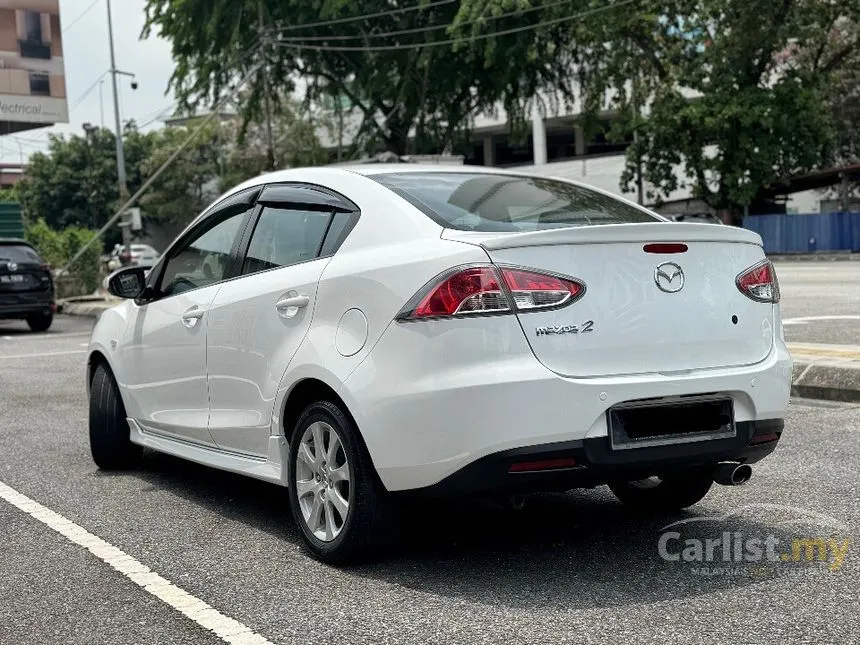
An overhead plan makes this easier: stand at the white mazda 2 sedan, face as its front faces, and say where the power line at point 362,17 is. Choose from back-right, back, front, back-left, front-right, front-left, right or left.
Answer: front-right

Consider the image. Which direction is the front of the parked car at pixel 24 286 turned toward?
away from the camera

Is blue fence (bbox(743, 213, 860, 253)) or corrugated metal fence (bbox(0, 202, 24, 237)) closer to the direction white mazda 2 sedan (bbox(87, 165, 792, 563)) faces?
the corrugated metal fence

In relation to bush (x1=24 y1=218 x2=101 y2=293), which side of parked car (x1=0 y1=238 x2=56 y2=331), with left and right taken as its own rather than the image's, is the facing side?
front

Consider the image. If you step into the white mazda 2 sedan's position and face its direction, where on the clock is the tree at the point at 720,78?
The tree is roughly at 2 o'clock from the white mazda 2 sedan.

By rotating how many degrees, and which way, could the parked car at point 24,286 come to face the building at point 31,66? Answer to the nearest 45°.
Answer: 0° — it already faces it

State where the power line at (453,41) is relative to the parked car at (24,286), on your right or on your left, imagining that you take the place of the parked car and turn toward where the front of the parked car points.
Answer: on your right

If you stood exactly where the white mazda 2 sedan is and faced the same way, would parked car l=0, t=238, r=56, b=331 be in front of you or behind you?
in front

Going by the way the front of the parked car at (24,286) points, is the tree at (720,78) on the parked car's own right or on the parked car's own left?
on the parked car's own right

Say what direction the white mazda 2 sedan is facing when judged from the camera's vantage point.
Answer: facing away from the viewer and to the left of the viewer

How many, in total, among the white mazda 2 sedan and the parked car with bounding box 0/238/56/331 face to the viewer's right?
0

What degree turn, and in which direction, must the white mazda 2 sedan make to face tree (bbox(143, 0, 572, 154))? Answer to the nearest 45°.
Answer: approximately 45° to its right

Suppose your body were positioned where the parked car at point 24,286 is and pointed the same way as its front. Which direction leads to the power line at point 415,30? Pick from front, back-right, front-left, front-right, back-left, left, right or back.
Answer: front-right
